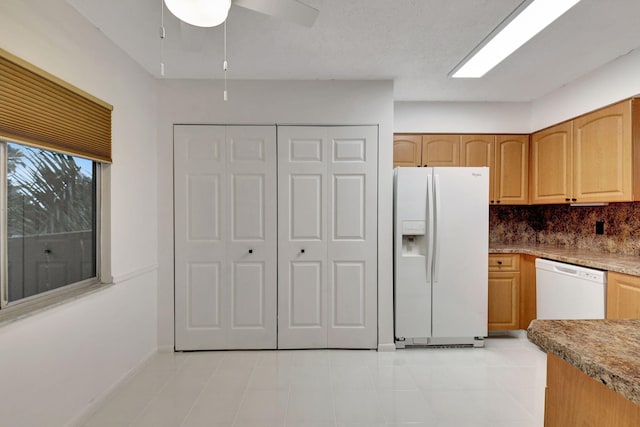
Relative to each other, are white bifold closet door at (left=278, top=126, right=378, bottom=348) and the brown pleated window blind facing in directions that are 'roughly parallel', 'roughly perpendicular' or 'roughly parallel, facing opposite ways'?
roughly perpendicular

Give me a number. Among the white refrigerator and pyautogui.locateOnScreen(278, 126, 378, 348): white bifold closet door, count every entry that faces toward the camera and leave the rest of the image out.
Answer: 2

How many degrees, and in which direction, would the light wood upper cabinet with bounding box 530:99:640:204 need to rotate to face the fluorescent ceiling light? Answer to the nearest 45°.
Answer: approximately 45° to its left

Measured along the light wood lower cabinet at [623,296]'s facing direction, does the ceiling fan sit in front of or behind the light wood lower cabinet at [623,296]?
in front

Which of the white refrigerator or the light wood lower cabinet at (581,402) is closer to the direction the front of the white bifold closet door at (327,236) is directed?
the light wood lower cabinet

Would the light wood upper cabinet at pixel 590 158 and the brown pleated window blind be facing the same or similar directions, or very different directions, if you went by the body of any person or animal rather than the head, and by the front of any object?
very different directions

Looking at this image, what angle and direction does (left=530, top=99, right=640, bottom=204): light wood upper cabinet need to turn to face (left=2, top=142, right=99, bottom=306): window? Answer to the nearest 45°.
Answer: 0° — it already faces it

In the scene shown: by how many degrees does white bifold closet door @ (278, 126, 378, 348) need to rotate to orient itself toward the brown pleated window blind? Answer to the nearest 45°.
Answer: approximately 45° to its right
